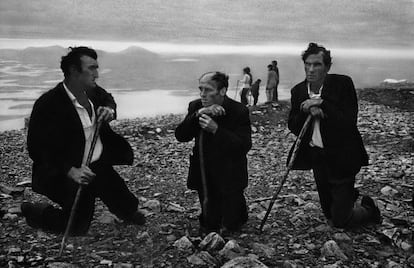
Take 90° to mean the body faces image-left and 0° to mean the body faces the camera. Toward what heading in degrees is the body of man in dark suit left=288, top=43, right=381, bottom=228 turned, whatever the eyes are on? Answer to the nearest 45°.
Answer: approximately 45°

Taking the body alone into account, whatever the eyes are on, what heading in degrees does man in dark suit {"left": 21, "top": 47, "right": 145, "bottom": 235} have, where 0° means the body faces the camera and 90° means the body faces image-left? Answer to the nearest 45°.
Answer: approximately 315°

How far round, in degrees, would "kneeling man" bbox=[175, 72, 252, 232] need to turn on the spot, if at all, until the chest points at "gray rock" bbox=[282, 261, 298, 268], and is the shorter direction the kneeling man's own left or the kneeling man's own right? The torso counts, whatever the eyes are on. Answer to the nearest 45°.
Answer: approximately 90° to the kneeling man's own left

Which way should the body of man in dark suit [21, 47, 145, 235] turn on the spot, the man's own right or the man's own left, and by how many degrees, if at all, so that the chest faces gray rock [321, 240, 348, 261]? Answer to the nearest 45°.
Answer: approximately 45° to the man's own left

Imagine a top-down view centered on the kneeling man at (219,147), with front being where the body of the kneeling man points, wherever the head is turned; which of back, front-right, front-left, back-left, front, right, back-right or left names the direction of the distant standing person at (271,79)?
back-right

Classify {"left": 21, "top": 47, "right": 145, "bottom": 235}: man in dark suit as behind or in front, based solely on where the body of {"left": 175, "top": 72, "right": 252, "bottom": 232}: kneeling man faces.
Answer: in front

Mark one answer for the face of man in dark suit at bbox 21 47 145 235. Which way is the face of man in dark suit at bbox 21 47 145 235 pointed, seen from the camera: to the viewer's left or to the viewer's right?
to the viewer's right

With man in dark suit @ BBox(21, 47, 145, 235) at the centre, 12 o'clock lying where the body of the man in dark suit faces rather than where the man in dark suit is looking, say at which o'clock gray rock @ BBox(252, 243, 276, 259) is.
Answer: The gray rock is roughly at 11 o'clock from the man in dark suit.
